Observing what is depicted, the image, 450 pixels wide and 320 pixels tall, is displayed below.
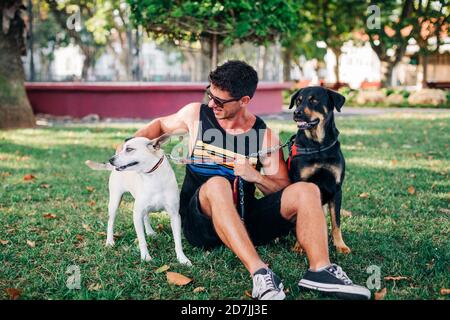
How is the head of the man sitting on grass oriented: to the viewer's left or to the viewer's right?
to the viewer's left

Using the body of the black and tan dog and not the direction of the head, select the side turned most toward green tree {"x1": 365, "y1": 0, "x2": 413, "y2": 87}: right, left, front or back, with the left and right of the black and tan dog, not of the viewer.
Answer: back

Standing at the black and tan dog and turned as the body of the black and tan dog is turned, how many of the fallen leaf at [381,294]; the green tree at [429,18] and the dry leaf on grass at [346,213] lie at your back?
2

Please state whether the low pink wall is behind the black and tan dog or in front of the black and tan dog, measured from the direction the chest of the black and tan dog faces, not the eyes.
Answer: behind

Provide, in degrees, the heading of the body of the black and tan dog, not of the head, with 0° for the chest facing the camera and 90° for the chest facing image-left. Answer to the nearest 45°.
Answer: approximately 0°

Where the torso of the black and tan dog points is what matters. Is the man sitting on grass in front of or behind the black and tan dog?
in front

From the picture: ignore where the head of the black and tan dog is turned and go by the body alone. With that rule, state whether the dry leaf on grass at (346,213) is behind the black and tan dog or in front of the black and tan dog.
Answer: behind

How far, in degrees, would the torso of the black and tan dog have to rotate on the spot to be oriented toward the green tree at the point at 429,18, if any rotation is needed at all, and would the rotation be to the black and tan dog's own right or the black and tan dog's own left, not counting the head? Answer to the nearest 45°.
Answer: approximately 180°

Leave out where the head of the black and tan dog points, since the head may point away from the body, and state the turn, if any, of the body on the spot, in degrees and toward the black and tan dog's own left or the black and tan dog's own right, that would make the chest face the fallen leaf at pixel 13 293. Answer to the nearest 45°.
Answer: approximately 45° to the black and tan dog's own right
